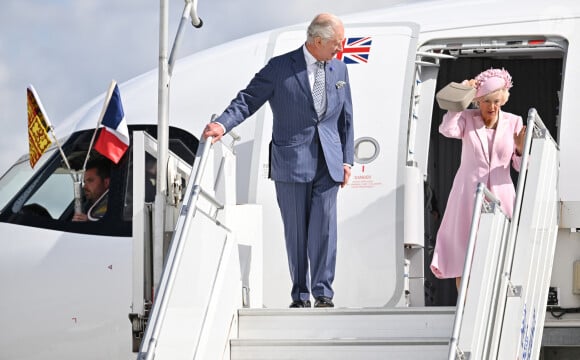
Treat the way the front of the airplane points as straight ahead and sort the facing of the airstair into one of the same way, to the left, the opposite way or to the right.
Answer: to the left

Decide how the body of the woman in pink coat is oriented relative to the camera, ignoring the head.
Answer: toward the camera

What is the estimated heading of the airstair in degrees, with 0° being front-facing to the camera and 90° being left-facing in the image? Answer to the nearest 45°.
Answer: approximately 0°

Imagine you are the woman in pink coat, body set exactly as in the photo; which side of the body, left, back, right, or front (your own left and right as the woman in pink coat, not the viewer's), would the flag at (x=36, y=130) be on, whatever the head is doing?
right

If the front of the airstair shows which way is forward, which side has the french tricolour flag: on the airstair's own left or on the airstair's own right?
on the airstair's own right

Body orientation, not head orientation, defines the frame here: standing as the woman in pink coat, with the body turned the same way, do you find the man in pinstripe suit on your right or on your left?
on your right

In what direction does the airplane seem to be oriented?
to the viewer's left
